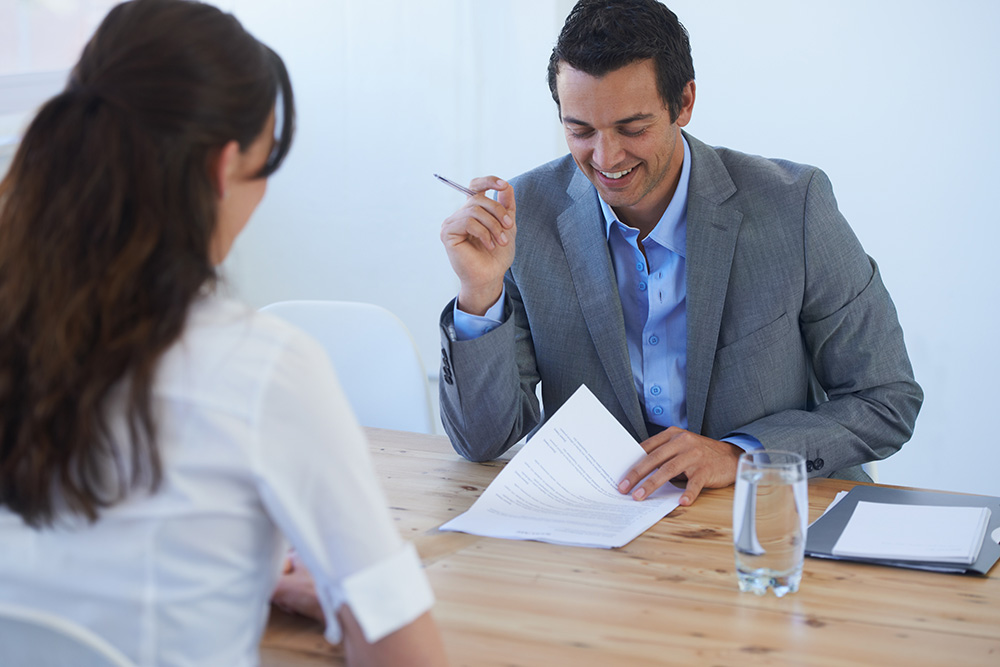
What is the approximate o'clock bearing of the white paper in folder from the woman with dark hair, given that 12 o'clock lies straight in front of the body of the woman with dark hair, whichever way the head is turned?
The white paper in folder is roughly at 1 o'clock from the woman with dark hair.

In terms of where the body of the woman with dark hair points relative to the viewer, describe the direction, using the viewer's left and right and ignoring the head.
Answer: facing away from the viewer and to the right of the viewer

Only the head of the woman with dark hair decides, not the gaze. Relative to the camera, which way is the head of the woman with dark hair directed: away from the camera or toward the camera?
away from the camera
